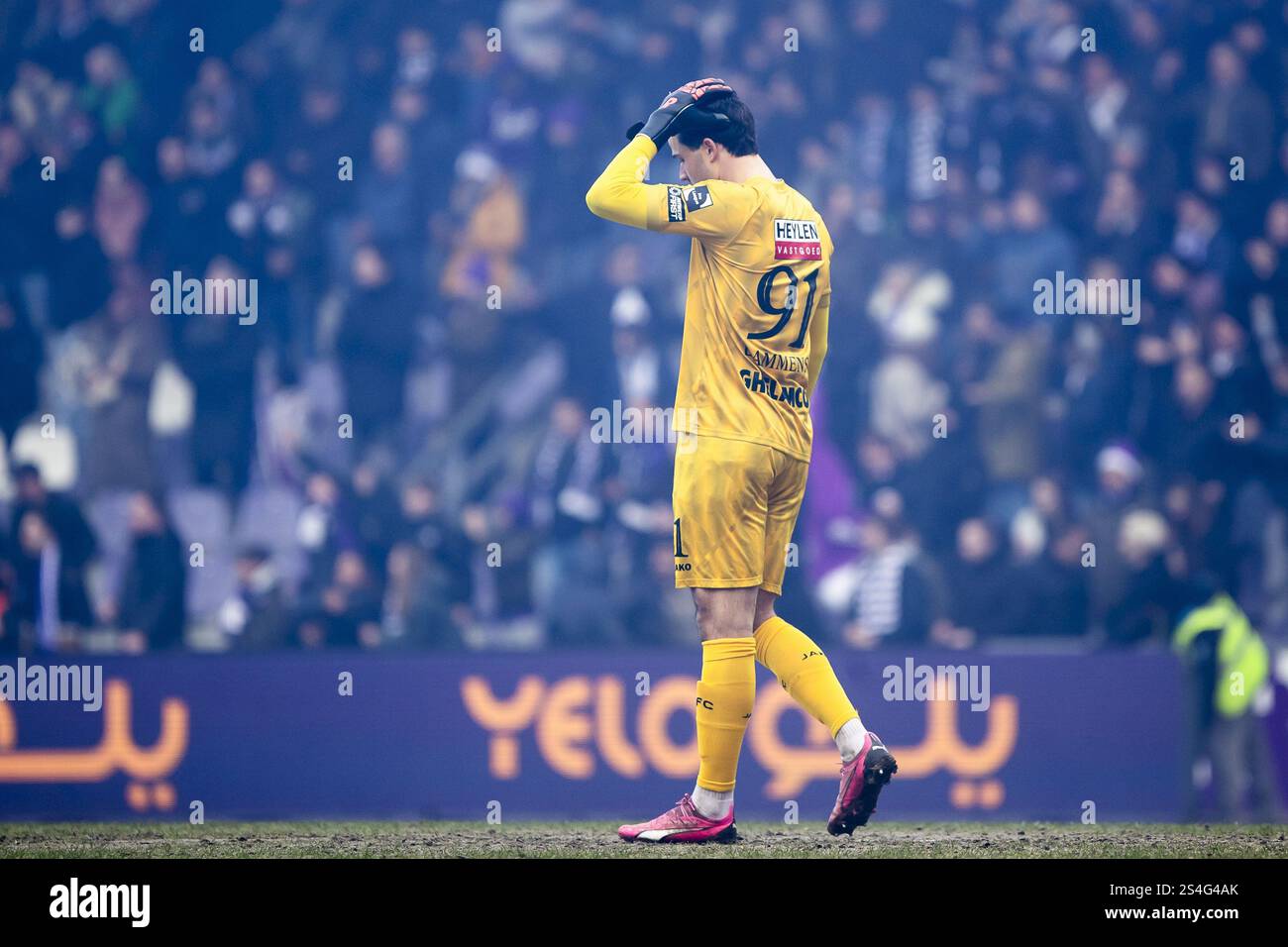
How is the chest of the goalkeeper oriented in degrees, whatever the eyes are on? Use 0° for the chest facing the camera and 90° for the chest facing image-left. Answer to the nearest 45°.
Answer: approximately 135°

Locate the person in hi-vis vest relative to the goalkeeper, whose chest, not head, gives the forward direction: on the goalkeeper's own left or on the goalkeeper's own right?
on the goalkeeper's own right

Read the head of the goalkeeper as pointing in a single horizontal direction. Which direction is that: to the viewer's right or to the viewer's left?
to the viewer's left
